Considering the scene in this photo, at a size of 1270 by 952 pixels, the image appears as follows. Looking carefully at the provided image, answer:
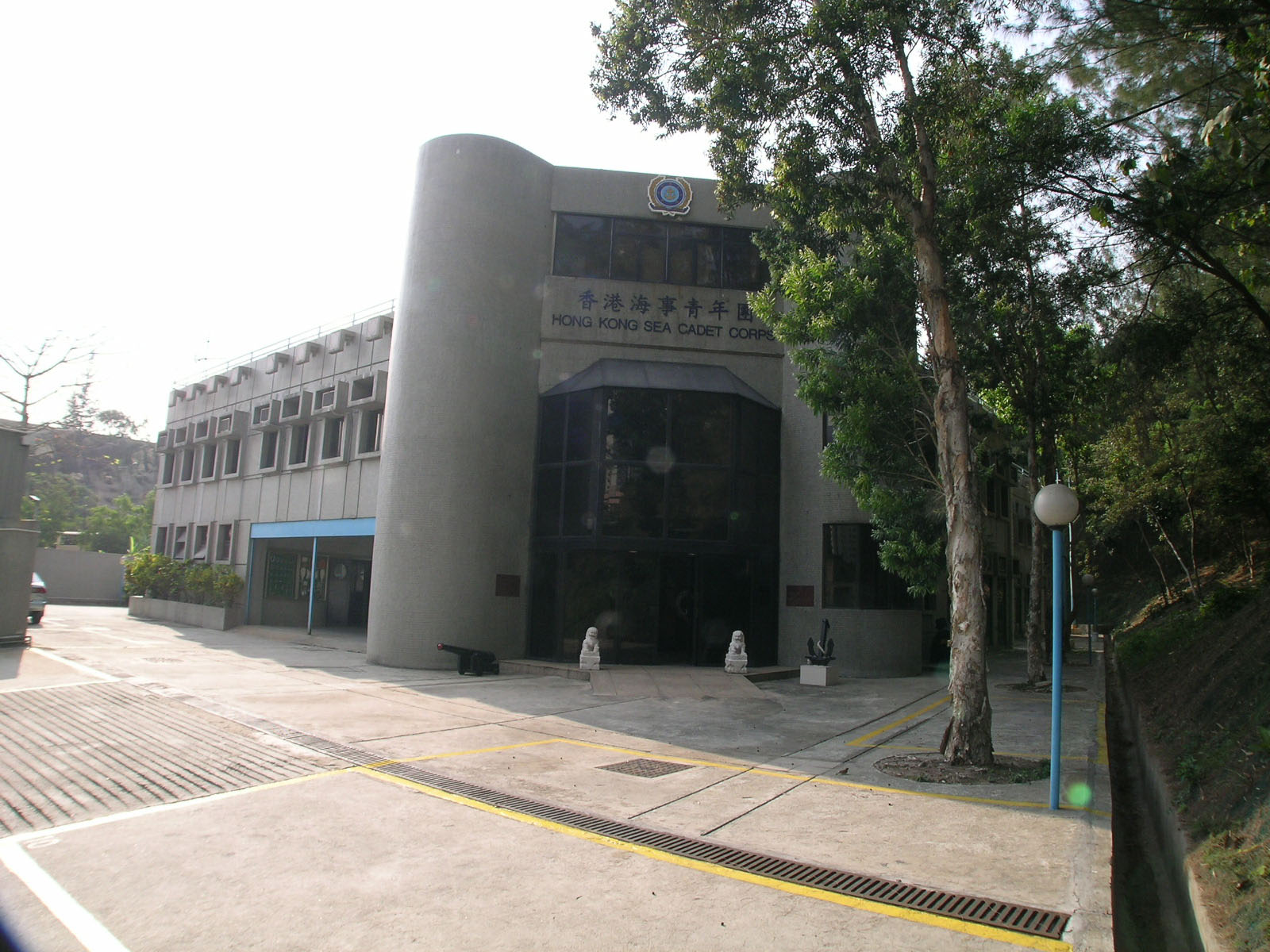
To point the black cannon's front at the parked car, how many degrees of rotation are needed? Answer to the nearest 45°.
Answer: approximately 45° to its right

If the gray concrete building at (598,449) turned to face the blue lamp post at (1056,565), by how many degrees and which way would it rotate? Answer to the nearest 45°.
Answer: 0° — it already faces it

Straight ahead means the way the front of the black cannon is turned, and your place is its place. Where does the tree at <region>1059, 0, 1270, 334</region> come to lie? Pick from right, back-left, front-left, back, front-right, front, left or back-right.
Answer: back-left

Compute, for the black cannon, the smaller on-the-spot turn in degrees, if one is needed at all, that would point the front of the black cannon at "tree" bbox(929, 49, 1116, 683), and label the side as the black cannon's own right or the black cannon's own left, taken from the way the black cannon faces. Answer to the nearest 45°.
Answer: approximately 135° to the black cannon's own left

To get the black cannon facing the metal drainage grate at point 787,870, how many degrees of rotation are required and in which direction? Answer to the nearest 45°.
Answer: approximately 90° to its left

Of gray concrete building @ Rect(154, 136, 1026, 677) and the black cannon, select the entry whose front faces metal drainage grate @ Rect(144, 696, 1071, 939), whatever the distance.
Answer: the gray concrete building

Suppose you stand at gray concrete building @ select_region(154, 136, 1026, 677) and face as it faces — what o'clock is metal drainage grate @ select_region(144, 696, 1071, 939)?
The metal drainage grate is roughly at 12 o'clock from the gray concrete building.

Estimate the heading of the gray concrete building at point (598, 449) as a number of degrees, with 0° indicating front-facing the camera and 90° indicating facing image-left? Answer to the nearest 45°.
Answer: approximately 0°

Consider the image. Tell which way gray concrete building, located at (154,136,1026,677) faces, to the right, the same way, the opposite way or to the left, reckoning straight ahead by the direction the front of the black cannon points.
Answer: to the left

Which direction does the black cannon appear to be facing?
to the viewer's left

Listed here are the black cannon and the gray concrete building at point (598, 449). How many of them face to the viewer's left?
1

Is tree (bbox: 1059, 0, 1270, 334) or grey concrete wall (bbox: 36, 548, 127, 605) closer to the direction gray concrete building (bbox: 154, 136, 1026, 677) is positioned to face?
the tree
